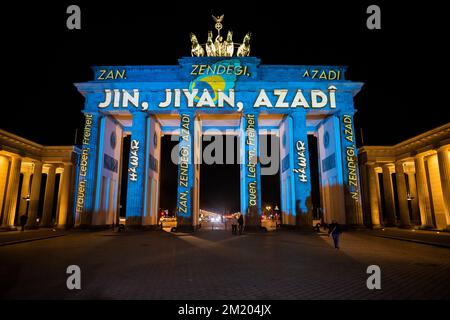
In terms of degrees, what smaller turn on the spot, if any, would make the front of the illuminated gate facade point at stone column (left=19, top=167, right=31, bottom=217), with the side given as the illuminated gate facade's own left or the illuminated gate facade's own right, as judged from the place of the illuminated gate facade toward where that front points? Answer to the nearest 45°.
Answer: approximately 90° to the illuminated gate facade's own right

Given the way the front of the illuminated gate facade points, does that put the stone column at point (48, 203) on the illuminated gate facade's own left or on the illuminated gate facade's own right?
on the illuminated gate facade's own right

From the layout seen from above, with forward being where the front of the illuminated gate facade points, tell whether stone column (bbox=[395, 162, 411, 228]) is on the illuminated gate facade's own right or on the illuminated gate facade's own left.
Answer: on the illuminated gate facade's own left

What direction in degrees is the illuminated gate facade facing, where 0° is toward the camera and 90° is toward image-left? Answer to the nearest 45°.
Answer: approximately 0°

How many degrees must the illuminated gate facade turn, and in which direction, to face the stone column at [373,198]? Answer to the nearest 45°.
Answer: approximately 90° to its left

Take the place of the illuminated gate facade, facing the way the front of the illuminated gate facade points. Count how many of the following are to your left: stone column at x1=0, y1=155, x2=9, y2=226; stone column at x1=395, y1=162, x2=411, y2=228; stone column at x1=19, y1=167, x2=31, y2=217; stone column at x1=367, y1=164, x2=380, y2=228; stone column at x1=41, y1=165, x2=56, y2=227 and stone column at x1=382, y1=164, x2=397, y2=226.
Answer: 3

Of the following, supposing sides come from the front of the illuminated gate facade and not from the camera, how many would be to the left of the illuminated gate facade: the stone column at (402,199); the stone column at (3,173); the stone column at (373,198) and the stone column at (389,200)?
3

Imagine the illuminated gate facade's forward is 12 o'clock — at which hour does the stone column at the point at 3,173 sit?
The stone column is roughly at 3 o'clock from the illuminated gate facade.

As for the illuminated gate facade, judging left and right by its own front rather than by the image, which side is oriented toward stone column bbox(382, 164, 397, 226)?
left
